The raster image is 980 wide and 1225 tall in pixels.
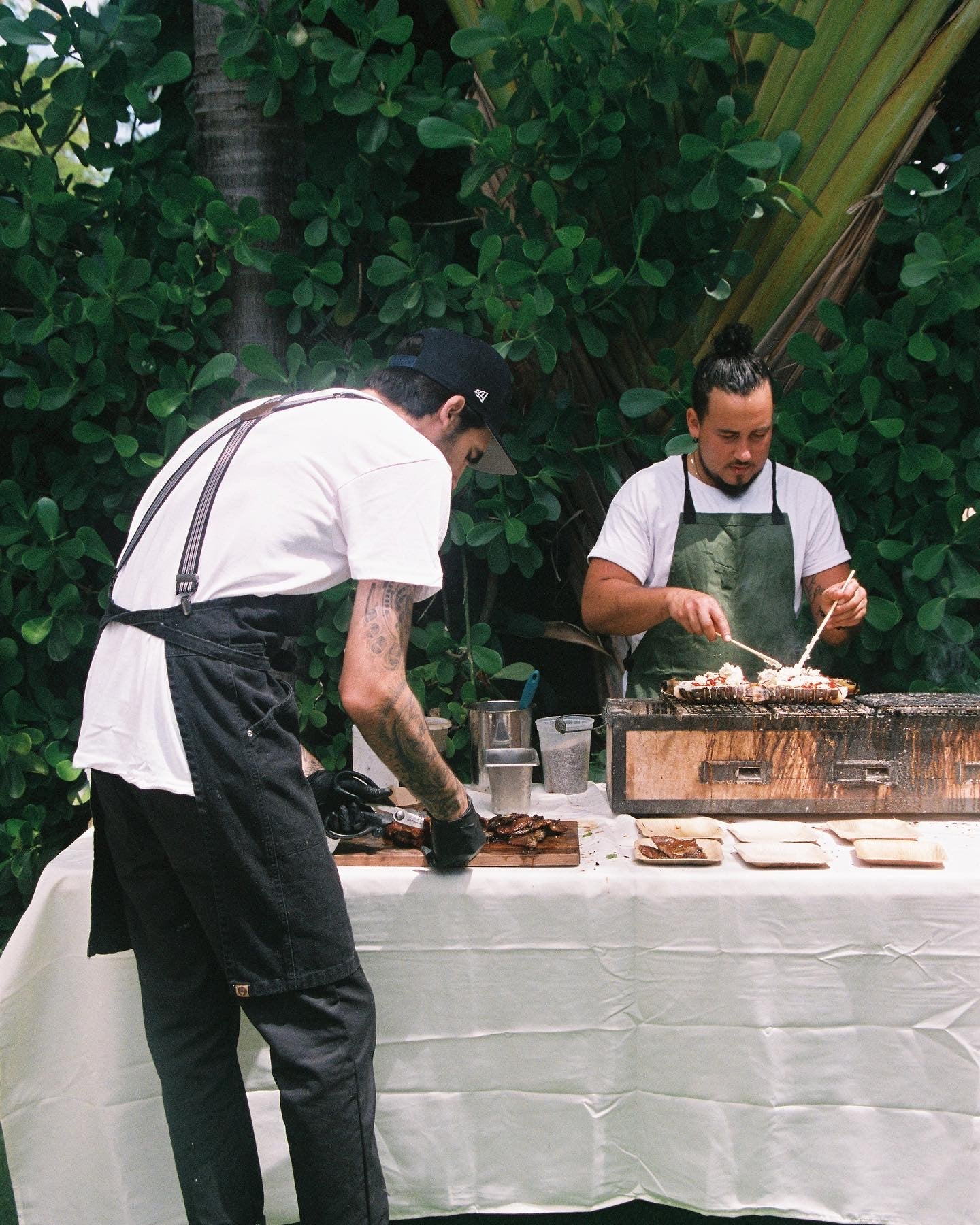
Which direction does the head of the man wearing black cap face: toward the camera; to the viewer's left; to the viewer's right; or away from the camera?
to the viewer's right

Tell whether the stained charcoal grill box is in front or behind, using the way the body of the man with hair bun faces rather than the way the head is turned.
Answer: in front

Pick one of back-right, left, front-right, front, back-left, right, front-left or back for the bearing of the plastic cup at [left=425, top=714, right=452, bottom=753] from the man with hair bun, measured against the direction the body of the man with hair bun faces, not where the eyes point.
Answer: front-right

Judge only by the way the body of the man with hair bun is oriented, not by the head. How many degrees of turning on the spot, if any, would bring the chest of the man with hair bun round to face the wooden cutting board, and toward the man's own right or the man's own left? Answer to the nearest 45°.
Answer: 0° — they already face it

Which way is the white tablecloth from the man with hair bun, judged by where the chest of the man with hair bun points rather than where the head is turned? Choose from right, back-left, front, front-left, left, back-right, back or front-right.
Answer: front

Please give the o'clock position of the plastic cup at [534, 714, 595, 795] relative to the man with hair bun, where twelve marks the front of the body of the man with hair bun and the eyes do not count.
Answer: The plastic cup is roughly at 1 o'clock from the man with hair bun.

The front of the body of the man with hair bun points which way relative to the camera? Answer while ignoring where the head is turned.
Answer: toward the camera

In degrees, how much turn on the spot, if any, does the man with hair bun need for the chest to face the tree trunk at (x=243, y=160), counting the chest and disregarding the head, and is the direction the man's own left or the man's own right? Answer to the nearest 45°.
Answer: approximately 90° to the man's own right

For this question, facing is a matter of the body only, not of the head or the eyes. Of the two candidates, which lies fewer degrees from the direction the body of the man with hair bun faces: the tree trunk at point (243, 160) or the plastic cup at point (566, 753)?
the plastic cup
